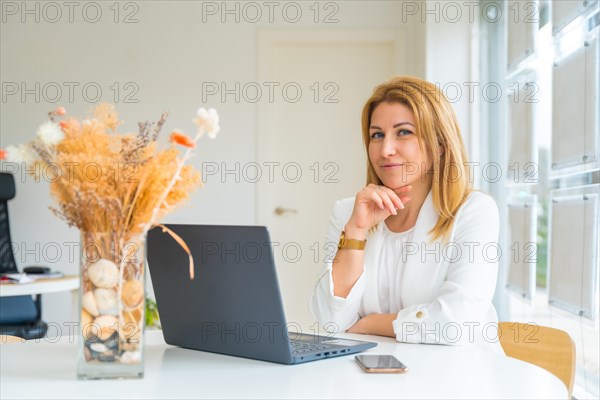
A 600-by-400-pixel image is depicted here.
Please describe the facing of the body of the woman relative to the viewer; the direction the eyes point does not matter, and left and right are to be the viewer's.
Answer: facing the viewer and to the left of the viewer

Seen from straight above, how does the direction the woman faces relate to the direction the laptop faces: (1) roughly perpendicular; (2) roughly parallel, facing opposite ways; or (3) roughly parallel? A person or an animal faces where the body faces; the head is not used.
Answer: roughly parallel, facing opposite ways

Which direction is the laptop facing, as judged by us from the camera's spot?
facing away from the viewer and to the right of the viewer

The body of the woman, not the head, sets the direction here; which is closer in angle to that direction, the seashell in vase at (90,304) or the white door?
the seashell in vase

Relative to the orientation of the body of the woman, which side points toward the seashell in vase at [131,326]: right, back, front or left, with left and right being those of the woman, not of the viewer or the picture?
front

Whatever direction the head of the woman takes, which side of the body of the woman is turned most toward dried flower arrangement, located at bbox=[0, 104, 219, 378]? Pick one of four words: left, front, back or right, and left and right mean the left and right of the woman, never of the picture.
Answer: front

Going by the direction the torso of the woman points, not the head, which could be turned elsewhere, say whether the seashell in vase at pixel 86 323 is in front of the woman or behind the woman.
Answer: in front

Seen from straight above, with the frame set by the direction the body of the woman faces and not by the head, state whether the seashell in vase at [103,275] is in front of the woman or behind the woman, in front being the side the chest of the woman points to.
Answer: in front

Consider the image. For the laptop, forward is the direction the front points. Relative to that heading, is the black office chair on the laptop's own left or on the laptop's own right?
on the laptop's own left

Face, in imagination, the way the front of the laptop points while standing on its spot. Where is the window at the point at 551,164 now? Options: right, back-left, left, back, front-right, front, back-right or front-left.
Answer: front
